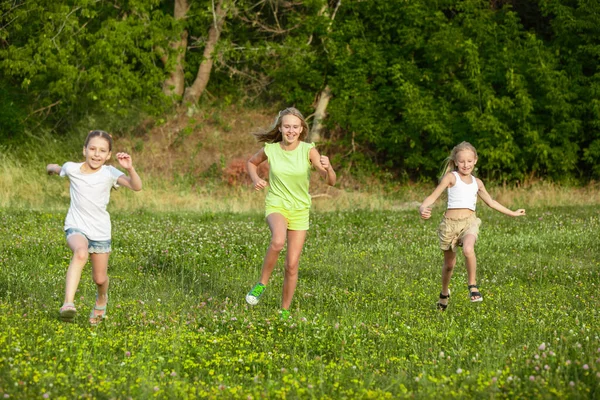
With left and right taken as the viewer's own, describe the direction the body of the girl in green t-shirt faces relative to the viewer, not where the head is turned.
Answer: facing the viewer

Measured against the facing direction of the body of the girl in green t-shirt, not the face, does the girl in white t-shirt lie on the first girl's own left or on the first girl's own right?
on the first girl's own right

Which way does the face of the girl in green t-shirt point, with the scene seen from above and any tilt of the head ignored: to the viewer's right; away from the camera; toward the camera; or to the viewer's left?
toward the camera

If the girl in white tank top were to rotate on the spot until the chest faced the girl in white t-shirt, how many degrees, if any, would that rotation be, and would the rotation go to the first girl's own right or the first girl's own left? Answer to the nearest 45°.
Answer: approximately 45° to the first girl's own right

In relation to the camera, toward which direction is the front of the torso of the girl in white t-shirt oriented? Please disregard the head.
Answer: toward the camera

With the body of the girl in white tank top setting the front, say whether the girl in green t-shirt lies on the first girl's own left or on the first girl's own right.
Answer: on the first girl's own right

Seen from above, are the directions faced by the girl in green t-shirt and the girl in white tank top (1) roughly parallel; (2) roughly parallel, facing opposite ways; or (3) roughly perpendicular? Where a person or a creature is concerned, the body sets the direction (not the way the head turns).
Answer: roughly parallel

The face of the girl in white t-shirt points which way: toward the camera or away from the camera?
toward the camera

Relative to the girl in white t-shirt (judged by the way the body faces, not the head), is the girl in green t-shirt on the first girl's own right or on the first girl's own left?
on the first girl's own left

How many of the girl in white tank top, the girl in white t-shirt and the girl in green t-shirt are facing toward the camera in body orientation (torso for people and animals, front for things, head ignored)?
3

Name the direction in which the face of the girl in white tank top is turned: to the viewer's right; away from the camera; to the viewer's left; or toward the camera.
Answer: toward the camera

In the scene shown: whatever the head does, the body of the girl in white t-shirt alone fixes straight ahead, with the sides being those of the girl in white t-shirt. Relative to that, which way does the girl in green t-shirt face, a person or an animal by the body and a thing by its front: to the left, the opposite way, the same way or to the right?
the same way
